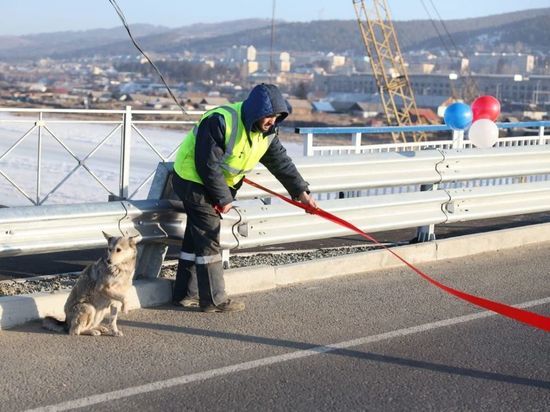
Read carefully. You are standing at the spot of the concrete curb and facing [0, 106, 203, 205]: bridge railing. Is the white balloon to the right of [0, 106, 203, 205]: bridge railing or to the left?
right

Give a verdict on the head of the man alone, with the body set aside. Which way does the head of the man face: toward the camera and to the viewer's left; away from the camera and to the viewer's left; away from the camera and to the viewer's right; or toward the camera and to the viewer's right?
toward the camera and to the viewer's right

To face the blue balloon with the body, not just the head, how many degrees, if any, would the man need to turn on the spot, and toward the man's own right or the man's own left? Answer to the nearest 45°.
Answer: approximately 90° to the man's own left

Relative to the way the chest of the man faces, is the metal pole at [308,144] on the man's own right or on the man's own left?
on the man's own left

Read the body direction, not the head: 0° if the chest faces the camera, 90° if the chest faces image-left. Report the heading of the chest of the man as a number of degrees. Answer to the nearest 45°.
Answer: approximately 315°

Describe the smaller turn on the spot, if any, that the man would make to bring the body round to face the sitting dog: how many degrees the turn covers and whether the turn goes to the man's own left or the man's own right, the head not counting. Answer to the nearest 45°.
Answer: approximately 90° to the man's own right

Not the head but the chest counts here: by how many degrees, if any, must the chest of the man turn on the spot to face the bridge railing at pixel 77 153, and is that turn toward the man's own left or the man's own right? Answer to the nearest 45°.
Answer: approximately 135° to the man's own left

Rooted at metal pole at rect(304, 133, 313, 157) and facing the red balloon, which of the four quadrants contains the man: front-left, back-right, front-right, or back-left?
back-right

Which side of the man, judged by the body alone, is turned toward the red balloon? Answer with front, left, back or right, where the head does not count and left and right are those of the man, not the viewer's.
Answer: left

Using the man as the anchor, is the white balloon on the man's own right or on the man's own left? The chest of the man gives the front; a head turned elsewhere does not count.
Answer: on the man's own left
